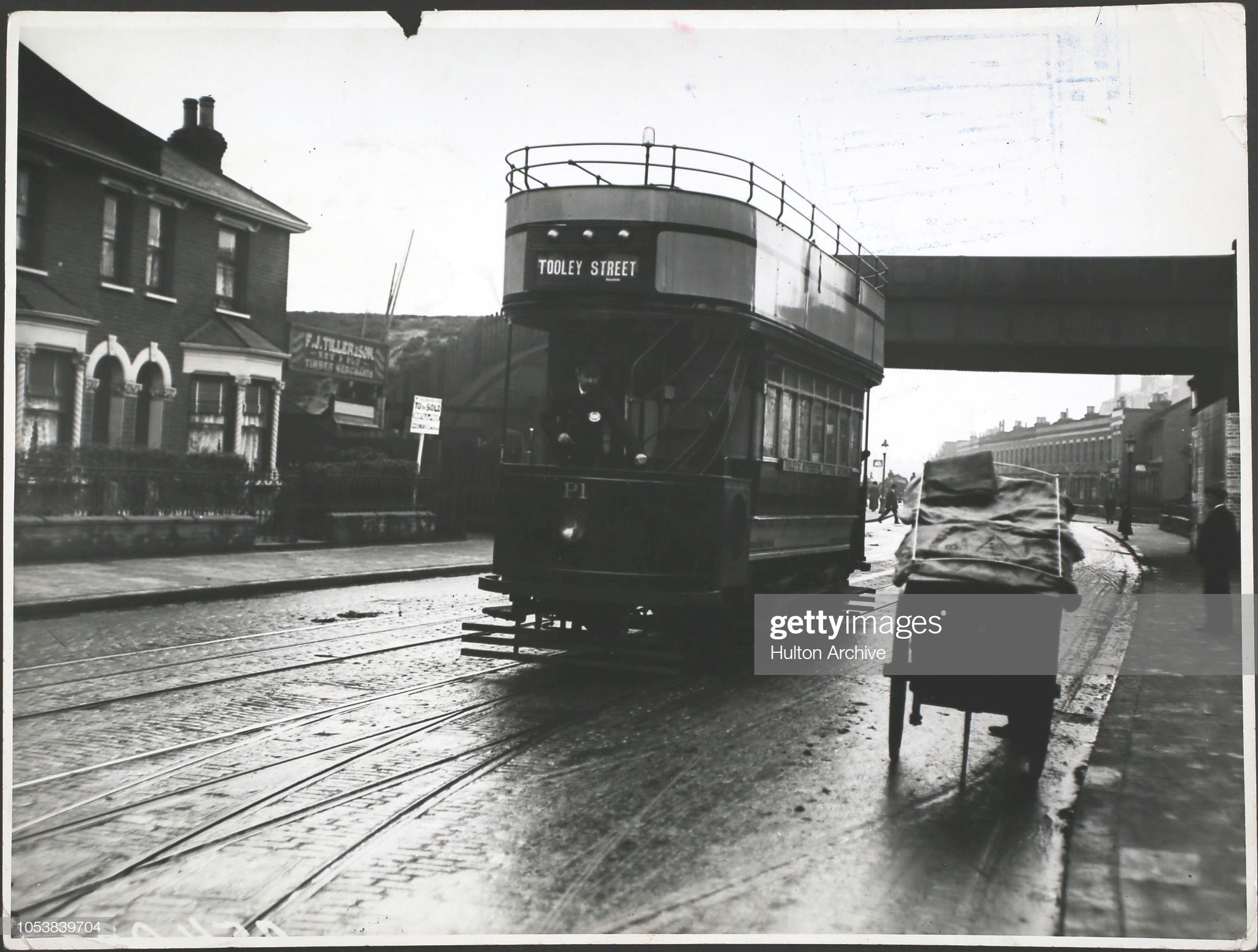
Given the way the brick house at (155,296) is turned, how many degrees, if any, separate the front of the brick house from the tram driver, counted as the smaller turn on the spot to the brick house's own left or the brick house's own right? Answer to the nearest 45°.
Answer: approximately 45° to the brick house's own right

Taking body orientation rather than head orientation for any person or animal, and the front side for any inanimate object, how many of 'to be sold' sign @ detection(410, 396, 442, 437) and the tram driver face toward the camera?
2

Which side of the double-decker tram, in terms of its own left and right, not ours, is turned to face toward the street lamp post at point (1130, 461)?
back

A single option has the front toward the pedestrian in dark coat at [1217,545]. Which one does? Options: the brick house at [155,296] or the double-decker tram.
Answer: the brick house

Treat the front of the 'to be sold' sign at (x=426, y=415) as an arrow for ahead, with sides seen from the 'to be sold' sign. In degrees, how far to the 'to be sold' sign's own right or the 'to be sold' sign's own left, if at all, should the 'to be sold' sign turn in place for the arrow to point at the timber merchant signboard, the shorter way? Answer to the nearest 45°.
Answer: approximately 135° to the 'to be sold' sign's own right

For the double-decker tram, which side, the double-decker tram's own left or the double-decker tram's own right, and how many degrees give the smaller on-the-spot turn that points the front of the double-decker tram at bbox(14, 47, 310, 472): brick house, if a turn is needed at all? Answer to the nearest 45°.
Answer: approximately 90° to the double-decker tram's own right

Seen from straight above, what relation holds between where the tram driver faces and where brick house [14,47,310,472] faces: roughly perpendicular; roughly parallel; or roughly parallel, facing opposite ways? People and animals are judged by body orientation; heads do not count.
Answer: roughly perpendicular

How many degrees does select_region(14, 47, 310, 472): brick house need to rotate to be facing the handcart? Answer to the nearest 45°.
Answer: approximately 45° to its right

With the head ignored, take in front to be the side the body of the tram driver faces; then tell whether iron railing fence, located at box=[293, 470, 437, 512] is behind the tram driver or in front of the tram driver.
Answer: behind

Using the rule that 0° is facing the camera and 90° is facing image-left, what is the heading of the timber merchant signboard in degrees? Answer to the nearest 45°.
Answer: approximately 315°

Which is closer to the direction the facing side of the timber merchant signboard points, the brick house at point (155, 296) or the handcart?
the handcart
